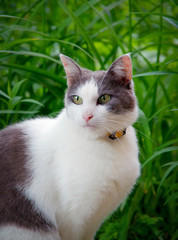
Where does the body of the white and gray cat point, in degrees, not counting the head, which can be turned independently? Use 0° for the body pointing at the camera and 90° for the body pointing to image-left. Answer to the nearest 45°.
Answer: approximately 315°
